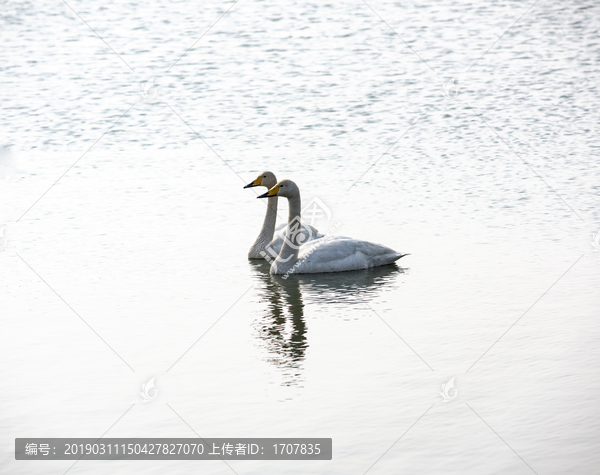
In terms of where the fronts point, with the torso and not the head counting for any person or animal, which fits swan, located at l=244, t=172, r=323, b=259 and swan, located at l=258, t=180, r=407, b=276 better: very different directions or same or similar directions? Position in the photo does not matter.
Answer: same or similar directions

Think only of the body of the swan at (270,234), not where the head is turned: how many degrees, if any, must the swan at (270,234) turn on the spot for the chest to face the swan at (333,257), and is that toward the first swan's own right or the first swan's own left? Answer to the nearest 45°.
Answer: approximately 135° to the first swan's own left

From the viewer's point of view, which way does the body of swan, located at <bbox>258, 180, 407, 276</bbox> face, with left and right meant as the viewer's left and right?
facing to the left of the viewer

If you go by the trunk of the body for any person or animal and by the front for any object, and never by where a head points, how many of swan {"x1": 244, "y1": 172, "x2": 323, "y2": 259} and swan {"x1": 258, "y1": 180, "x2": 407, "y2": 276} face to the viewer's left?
2

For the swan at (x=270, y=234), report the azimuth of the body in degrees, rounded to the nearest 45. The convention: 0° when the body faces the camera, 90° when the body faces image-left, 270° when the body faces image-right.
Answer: approximately 90°

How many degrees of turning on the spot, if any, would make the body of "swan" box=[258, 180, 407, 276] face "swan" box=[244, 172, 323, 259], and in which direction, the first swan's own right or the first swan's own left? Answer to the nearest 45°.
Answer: approximately 45° to the first swan's own right
